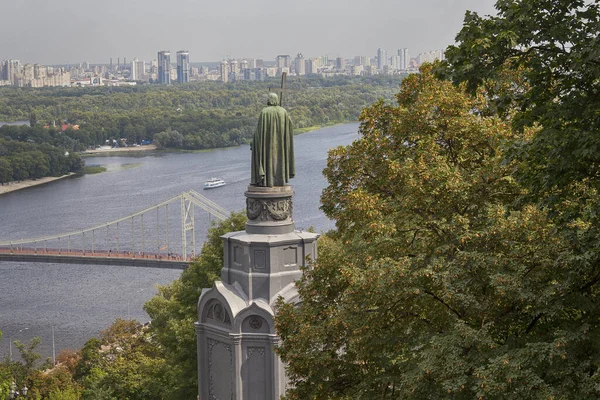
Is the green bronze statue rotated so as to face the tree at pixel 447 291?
no

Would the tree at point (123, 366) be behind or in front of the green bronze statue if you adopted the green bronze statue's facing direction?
in front

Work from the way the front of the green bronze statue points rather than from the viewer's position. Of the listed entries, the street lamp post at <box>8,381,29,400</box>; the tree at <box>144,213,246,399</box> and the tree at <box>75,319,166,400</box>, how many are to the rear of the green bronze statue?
0

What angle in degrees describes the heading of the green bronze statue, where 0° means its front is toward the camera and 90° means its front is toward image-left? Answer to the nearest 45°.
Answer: approximately 180°

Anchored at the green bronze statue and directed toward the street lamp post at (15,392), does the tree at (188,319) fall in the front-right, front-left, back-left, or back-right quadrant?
front-right

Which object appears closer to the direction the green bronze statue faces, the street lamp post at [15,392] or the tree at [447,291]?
the street lamp post

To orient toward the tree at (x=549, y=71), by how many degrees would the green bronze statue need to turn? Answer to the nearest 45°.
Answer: approximately 135° to its right
